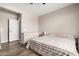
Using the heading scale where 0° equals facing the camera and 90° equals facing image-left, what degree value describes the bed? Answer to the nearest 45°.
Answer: approximately 45°
